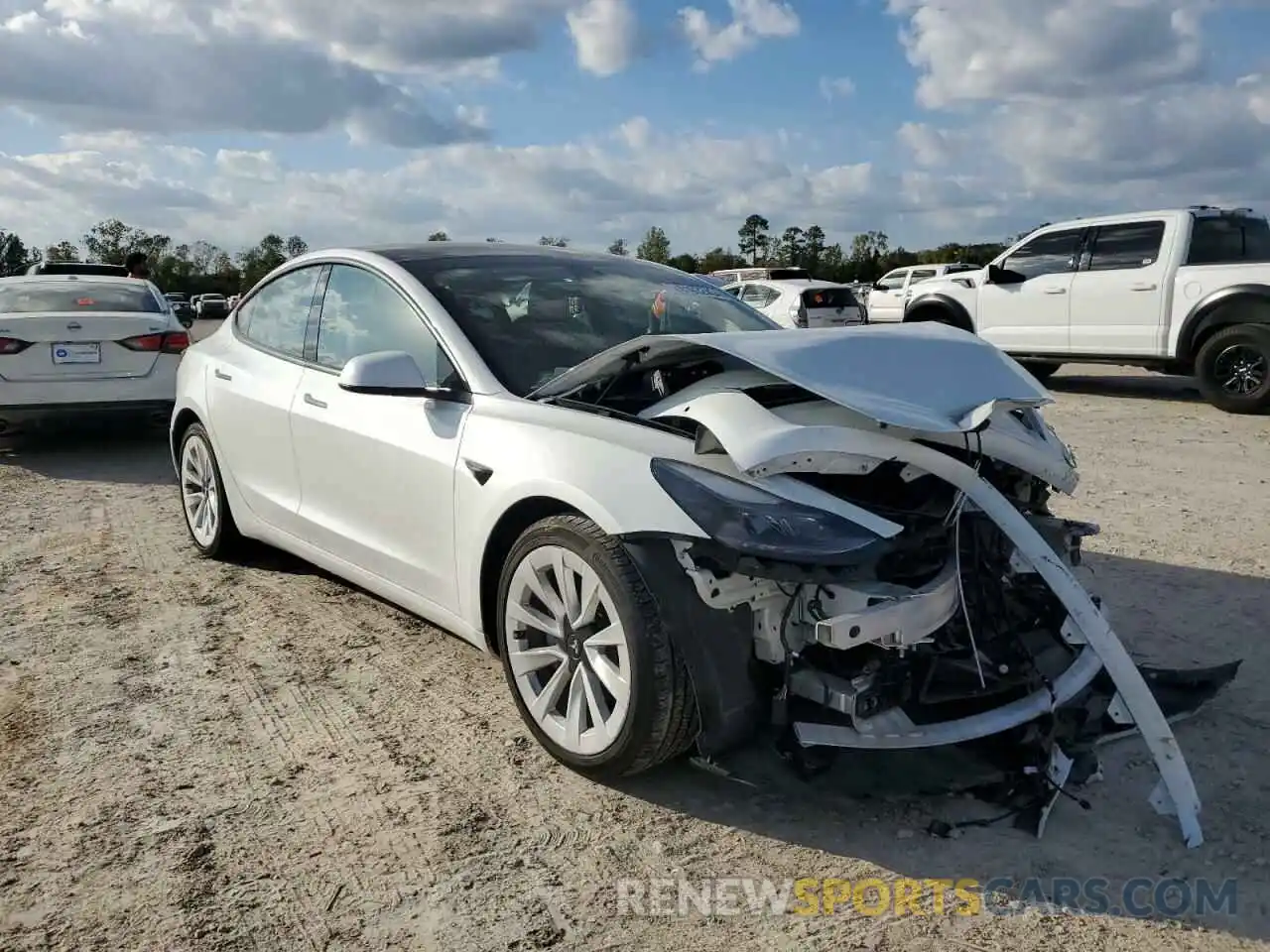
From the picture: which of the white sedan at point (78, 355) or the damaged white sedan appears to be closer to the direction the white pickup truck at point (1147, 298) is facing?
the white sedan

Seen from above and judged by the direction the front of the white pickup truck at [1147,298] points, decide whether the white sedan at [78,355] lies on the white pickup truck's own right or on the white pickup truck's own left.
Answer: on the white pickup truck's own left

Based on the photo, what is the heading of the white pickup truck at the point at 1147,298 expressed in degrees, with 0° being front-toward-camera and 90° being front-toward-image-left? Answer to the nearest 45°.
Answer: approximately 135°

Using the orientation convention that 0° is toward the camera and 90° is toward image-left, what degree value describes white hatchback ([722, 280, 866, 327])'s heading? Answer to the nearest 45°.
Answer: approximately 135°

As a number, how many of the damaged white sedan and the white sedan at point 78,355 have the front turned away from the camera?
1

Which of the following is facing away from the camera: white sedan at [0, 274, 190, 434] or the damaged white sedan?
the white sedan

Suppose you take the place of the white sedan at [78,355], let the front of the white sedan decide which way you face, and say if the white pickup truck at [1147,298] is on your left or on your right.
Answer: on your right

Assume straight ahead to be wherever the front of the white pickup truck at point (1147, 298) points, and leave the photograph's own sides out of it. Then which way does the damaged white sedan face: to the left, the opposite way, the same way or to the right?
the opposite way

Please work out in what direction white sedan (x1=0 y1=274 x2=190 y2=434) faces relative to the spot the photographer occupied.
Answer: facing away from the viewer

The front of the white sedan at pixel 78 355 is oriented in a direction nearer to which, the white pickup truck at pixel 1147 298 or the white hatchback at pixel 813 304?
the white hatchback

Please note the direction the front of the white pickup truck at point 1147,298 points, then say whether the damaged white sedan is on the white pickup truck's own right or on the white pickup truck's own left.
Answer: on the white pickup truck's own left

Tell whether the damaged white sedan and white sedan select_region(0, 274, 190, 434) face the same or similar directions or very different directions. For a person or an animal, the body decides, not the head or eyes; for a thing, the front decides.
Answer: very different directions
